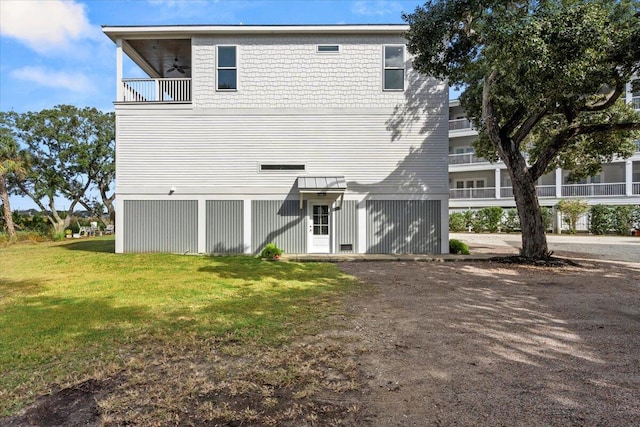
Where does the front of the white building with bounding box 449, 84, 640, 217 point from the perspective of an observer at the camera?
facing the viewer

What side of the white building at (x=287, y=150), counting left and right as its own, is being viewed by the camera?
front

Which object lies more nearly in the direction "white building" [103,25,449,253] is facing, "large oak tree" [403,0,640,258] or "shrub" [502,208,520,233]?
the large oak tree

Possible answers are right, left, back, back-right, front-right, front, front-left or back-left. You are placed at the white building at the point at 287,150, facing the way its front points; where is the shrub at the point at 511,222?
back-left

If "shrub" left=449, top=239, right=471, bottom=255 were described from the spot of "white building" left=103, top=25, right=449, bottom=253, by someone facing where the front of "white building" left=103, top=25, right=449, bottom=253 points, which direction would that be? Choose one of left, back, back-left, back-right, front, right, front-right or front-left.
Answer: left

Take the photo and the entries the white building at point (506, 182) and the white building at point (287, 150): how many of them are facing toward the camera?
2

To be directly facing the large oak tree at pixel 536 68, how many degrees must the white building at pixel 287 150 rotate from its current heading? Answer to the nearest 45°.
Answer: approximately 45° to its left

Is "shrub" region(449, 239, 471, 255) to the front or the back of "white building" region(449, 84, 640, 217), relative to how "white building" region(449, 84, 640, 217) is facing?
to the front

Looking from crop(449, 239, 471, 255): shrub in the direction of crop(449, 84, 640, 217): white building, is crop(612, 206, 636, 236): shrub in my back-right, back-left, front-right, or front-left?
front-right

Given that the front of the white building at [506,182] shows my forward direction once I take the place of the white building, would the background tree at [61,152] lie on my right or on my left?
on my right

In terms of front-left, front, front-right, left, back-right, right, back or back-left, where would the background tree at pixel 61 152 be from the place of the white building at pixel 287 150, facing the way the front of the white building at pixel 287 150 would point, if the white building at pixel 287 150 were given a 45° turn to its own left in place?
back

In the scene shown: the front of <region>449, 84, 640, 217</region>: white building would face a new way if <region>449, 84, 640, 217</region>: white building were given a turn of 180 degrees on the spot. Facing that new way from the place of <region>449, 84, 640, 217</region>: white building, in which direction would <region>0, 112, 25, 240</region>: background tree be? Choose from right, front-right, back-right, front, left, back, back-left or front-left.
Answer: back-left

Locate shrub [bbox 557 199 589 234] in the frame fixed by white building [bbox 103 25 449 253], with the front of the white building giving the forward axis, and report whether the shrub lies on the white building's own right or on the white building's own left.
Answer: on the white building's own left
